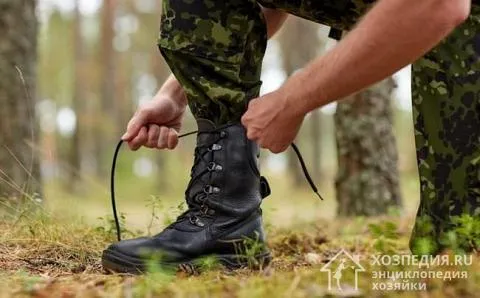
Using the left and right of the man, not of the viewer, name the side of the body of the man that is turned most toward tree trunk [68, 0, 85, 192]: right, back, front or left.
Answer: right

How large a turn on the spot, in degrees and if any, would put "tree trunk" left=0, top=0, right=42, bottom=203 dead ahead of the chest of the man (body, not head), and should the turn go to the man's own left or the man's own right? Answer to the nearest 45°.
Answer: approximately 45° to the man's own right

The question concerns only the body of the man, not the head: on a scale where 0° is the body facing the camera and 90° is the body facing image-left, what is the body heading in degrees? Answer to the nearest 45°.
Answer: approximately 90°

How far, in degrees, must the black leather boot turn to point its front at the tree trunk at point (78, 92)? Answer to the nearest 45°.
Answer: approximately 90° to its right

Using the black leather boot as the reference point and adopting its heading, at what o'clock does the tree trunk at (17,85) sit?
The tree trunk is roughly at 2 o'clock from the black leather boot.

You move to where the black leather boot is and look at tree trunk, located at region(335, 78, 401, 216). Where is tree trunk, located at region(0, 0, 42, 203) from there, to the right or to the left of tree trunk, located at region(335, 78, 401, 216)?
left

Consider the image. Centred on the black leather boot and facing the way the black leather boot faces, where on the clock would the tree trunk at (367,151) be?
The tree trunk is roughly at 4 o'clock from the black leather boot.

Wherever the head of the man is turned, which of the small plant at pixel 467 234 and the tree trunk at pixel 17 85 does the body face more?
the tree trunk

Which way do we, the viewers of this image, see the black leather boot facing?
facing to the left of the viewer

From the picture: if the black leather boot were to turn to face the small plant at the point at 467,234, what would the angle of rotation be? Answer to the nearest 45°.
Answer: approximately 180°
